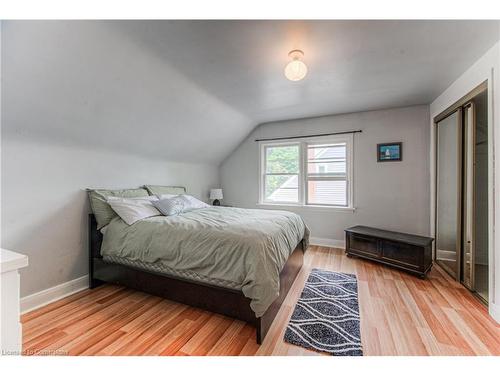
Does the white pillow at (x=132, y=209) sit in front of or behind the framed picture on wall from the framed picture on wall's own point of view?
in front

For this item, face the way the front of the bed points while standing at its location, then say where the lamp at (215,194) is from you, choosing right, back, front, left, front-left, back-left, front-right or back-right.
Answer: back-left

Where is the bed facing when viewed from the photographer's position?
facing the viewer and to the right of the viewer

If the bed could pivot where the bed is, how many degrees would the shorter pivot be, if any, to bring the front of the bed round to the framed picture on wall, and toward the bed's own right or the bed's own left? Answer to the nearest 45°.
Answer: approximately 45° to the bed's own left

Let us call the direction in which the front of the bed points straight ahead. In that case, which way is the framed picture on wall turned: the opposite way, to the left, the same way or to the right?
to the right

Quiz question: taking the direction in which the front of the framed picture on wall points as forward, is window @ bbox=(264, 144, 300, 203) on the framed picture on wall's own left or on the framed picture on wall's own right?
on the framed picture on wall's own right

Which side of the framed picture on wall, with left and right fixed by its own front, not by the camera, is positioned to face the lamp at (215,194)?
right

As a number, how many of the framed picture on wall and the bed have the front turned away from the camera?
0

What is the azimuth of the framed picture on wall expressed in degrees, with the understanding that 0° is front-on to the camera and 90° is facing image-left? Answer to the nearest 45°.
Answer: approximately 0°

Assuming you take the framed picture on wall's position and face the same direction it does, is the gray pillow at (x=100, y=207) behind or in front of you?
in front

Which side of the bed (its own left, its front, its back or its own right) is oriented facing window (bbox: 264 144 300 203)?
left
